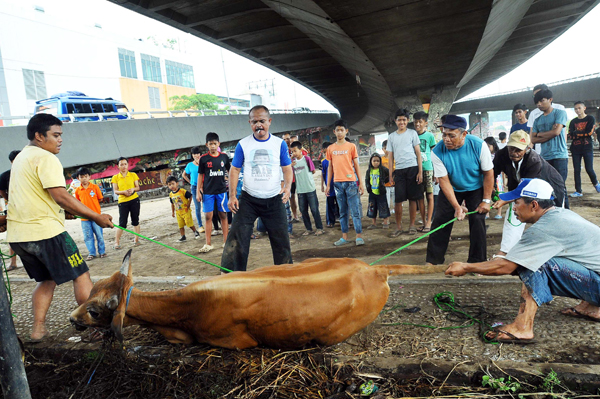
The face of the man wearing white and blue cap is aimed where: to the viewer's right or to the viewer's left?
to the viewer's left

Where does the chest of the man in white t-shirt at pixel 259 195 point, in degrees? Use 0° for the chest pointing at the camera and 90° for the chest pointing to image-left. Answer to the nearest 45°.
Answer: approximately 0°

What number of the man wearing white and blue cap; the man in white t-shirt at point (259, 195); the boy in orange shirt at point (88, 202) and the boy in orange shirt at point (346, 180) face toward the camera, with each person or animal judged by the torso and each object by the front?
3

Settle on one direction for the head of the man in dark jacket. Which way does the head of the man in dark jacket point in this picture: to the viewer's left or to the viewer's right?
to the viewer's left

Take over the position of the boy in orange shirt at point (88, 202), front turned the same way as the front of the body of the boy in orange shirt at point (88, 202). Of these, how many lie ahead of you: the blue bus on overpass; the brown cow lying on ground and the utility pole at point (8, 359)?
2

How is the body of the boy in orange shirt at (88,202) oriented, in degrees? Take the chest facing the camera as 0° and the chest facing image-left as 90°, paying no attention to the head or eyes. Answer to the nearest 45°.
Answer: approximately 0°

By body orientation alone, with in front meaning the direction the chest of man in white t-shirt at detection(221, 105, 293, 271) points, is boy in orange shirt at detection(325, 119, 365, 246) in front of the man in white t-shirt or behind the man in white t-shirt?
behind

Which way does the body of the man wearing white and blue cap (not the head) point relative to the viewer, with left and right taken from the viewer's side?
facing to the left of the viewer

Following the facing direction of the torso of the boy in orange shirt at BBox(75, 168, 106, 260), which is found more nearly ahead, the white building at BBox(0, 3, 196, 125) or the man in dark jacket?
the man in dark jacket
